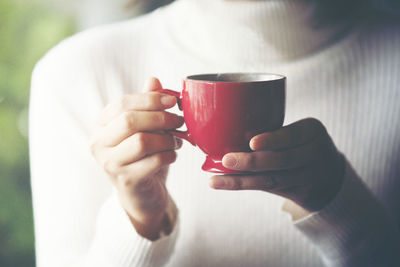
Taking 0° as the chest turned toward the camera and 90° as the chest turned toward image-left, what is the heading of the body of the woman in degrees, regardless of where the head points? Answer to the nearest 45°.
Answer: approximately 0°
